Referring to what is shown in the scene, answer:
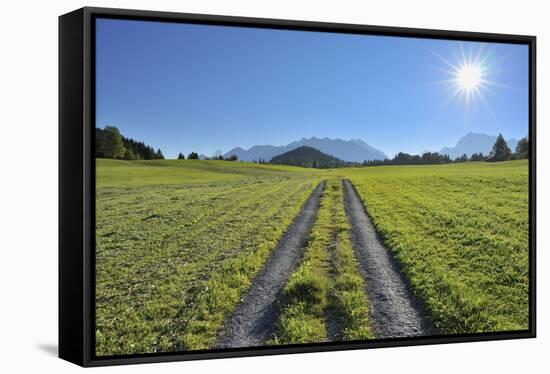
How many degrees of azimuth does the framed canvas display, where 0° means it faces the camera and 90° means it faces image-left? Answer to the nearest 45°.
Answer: approximately 315°
